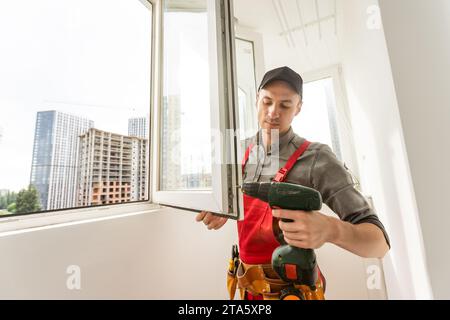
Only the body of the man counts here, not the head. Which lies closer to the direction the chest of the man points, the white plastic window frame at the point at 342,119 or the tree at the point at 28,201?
the tree

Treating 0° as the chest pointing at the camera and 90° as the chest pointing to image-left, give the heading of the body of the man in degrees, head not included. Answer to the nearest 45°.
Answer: approximately 45°

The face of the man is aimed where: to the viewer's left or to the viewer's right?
to the viewer's left
